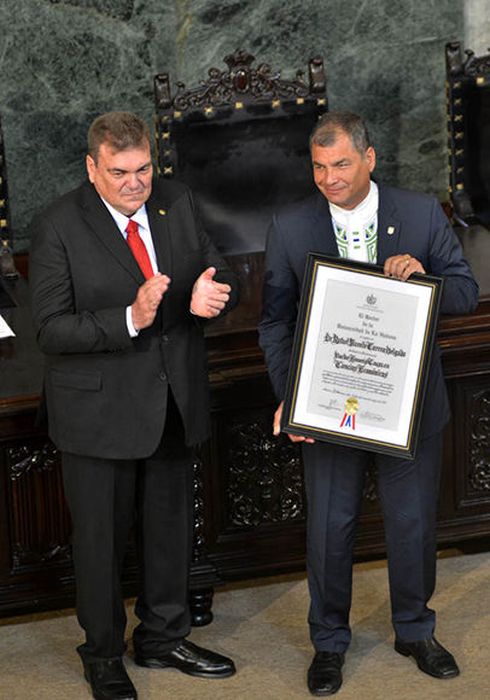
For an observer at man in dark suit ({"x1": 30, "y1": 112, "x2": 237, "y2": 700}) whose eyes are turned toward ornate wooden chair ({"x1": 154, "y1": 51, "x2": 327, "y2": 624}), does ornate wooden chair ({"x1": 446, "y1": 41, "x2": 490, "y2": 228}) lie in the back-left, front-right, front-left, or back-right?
front-right

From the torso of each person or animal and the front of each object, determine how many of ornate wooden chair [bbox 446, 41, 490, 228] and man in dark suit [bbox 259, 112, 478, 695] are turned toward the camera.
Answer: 2

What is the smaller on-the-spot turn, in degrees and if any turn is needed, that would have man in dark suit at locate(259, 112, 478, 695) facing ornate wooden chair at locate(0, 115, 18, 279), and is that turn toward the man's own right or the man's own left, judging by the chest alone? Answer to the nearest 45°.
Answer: approximately 135° to the man's own right

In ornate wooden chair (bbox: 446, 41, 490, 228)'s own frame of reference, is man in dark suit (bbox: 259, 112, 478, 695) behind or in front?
in front

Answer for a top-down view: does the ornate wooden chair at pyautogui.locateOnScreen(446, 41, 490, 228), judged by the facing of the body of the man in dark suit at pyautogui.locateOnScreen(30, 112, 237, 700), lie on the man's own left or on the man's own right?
on the man's own left

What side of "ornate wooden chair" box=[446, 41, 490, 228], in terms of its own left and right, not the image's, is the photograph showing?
front

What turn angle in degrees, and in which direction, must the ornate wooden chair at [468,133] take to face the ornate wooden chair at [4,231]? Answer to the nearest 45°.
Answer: approximately 90° to its right

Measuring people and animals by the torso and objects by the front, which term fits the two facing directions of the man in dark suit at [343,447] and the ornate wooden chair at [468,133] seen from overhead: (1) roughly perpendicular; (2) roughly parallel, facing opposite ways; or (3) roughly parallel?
roughly parallel

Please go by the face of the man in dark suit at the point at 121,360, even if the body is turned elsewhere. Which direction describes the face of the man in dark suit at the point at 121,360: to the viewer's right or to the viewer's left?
to the viewer's right

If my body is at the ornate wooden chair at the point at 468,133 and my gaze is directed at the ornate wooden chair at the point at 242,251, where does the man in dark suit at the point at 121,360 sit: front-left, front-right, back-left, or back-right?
front-left

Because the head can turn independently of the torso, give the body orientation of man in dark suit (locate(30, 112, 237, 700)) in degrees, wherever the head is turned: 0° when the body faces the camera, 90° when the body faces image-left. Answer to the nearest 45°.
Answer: approximately 315°

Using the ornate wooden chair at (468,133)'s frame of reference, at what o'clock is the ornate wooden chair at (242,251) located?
the ornate wooden chair at (242,251) is roughly at 2 o'clock from the ornate wooden chair at (468,133).

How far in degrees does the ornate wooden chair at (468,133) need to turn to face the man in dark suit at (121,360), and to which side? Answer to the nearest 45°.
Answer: approximately 45° to its right

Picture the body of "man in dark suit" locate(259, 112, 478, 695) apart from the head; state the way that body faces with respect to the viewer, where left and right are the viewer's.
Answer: facing the viewer
